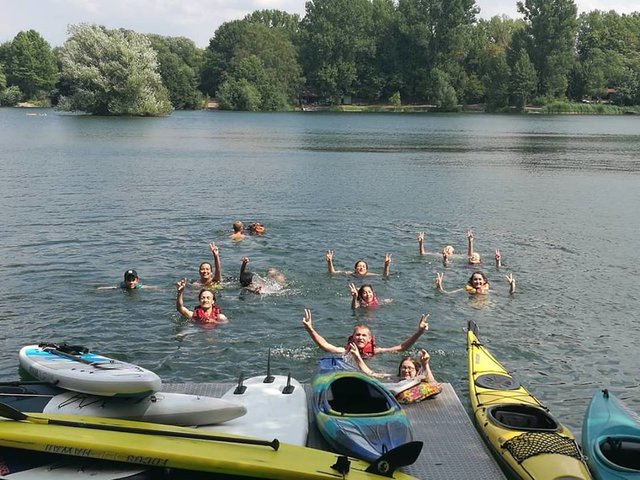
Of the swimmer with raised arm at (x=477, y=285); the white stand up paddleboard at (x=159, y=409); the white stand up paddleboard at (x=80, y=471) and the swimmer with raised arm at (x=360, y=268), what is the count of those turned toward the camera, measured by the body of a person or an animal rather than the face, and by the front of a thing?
2

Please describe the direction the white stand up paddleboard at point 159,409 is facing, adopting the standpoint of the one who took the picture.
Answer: facing to the right of the viewer

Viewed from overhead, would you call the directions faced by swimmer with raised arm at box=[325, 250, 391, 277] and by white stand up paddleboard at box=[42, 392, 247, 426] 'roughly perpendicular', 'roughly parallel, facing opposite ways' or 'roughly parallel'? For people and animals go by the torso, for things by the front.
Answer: roughly perpendicular

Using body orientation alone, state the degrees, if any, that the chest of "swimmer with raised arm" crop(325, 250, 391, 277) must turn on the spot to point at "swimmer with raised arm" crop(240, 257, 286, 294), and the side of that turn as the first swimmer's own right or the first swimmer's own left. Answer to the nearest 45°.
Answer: approximately 90° to the first swimmer's own right

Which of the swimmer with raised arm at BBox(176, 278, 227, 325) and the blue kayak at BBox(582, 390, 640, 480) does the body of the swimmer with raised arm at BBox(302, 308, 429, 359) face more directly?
the blue kayak

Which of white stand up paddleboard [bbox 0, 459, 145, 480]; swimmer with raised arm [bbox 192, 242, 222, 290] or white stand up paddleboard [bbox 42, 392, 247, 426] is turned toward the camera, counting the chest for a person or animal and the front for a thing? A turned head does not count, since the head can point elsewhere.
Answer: the swimmer with raised arm

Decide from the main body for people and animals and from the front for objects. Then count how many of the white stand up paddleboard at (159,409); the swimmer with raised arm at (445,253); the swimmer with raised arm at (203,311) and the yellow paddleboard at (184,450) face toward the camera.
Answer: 2

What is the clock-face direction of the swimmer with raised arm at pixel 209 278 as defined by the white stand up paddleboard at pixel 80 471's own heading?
The swimmer with raised arm is roughly at 10 o'clock from the white stand up paddleboard.

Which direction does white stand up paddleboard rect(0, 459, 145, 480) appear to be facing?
to the viewer's right

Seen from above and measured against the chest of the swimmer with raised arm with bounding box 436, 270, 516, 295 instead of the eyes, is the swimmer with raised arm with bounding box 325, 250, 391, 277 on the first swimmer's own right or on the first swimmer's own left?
on the first swimmer's own right
